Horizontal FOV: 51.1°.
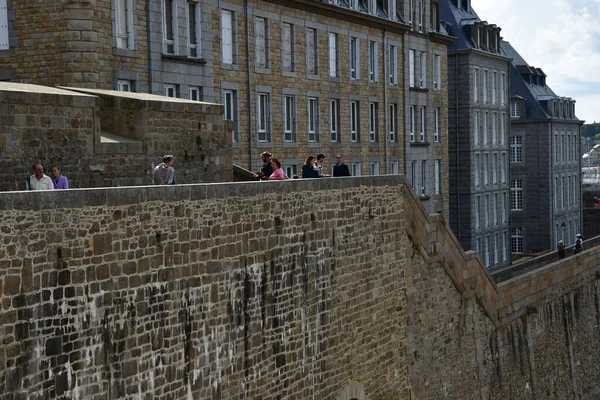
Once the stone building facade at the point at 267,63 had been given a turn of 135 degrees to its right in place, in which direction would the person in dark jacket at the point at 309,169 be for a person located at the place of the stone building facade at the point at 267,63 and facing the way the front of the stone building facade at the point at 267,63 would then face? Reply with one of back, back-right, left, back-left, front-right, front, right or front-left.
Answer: left

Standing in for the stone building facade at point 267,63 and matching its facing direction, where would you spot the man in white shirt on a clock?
The man in white shirt is roughly at 2 o'clock from the stone building facade.

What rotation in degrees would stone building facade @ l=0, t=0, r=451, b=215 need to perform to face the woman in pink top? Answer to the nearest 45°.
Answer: approximately 45° to its right
